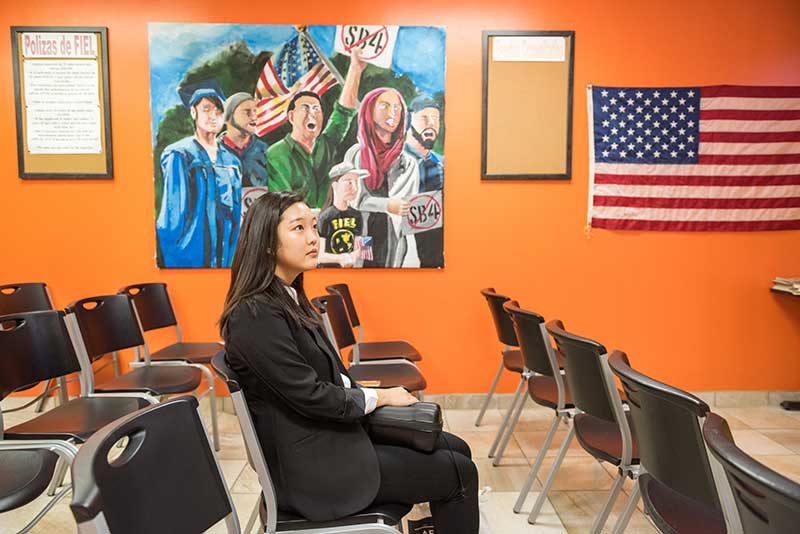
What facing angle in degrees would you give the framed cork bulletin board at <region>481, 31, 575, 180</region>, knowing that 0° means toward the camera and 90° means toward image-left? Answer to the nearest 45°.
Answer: approximately 0°

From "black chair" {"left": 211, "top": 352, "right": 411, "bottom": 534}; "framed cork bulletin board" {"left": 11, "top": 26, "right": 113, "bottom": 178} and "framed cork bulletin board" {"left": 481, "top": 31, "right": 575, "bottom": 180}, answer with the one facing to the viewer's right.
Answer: the black chair

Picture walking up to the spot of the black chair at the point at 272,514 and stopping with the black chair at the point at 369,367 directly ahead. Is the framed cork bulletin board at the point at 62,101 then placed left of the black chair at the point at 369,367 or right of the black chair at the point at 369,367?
left

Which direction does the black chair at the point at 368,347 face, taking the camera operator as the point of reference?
facing to the right of the viewer

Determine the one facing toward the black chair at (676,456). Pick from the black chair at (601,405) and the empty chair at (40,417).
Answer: the empty chair

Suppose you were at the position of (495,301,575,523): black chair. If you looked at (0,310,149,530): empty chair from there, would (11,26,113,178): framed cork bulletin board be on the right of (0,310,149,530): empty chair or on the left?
right

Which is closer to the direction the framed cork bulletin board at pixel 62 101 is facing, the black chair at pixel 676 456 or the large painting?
the black chair

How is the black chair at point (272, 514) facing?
to the viewer's right

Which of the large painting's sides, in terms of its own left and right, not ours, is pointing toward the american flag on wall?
left
